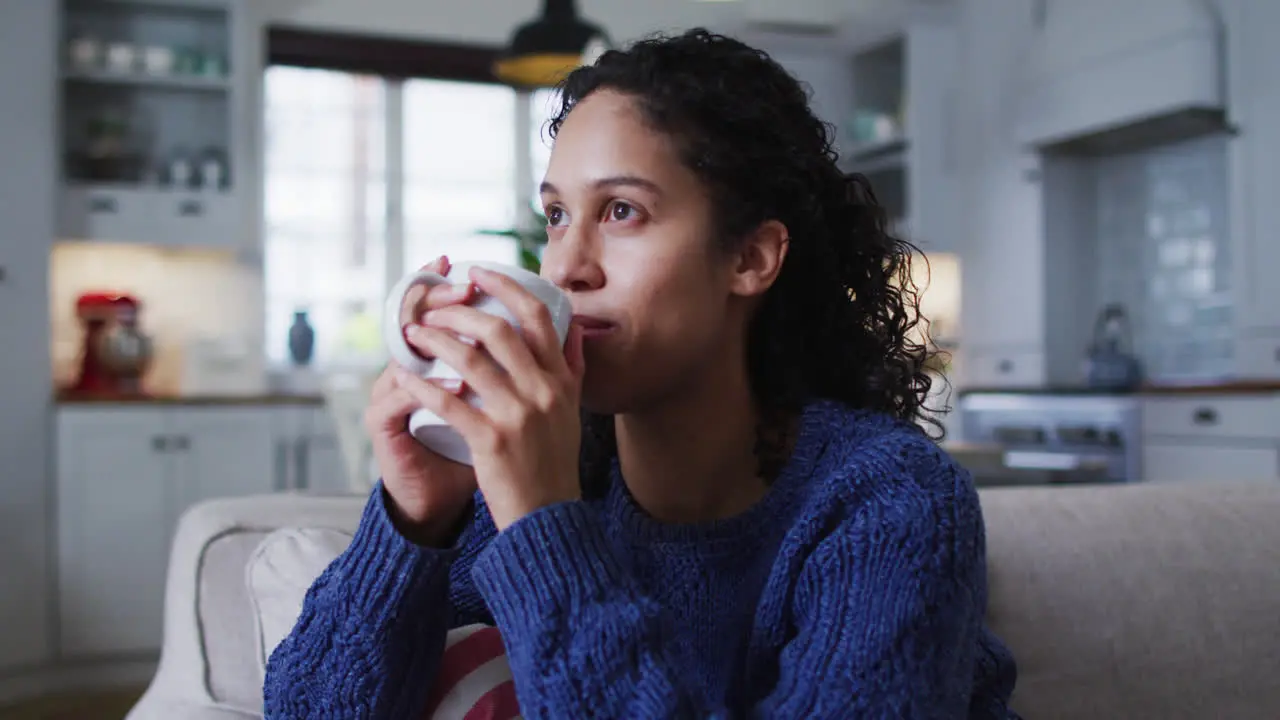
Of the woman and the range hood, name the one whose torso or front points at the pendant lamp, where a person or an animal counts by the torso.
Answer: the range hood

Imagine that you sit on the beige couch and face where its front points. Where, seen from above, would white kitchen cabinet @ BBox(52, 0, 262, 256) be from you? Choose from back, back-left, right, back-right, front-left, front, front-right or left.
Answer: back-right

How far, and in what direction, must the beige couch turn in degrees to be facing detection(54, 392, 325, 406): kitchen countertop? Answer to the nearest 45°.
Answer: approximately 135° to its right

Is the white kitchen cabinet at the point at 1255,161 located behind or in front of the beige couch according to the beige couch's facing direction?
behind

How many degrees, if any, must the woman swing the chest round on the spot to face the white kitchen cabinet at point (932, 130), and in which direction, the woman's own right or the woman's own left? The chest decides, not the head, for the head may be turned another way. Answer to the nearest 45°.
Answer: approximately 135° to the woman's own right

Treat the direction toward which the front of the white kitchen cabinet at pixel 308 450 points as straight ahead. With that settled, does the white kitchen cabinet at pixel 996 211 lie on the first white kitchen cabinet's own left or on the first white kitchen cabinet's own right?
on the first white kitchen cabinet's own left

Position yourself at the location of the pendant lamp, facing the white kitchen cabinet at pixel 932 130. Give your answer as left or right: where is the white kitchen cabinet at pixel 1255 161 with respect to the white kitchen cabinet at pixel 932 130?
right
